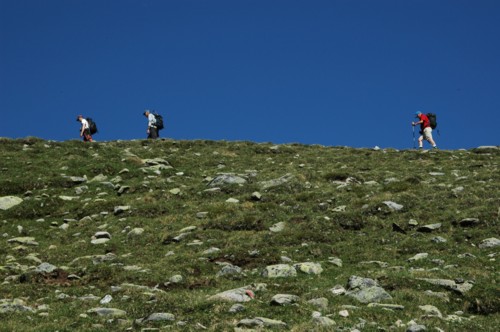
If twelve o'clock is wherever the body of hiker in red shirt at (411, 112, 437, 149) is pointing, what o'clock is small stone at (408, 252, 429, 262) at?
The small stone is roughly at 9 o'clock from the hiker in red shirt.

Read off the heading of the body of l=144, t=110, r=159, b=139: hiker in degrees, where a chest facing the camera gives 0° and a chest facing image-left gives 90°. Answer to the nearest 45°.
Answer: approximately 90°

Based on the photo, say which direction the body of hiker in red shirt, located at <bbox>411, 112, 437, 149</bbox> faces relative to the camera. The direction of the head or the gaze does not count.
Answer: to the viewer's left

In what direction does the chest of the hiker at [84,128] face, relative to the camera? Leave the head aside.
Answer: to the viewer's left

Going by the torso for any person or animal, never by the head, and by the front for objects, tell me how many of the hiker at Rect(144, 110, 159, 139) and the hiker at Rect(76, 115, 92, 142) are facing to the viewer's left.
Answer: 2

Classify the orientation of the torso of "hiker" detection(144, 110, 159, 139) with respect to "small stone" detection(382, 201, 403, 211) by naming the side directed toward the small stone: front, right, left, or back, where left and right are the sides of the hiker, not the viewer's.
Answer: left

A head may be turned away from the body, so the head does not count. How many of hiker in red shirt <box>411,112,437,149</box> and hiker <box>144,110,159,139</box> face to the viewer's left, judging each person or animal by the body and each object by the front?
2
